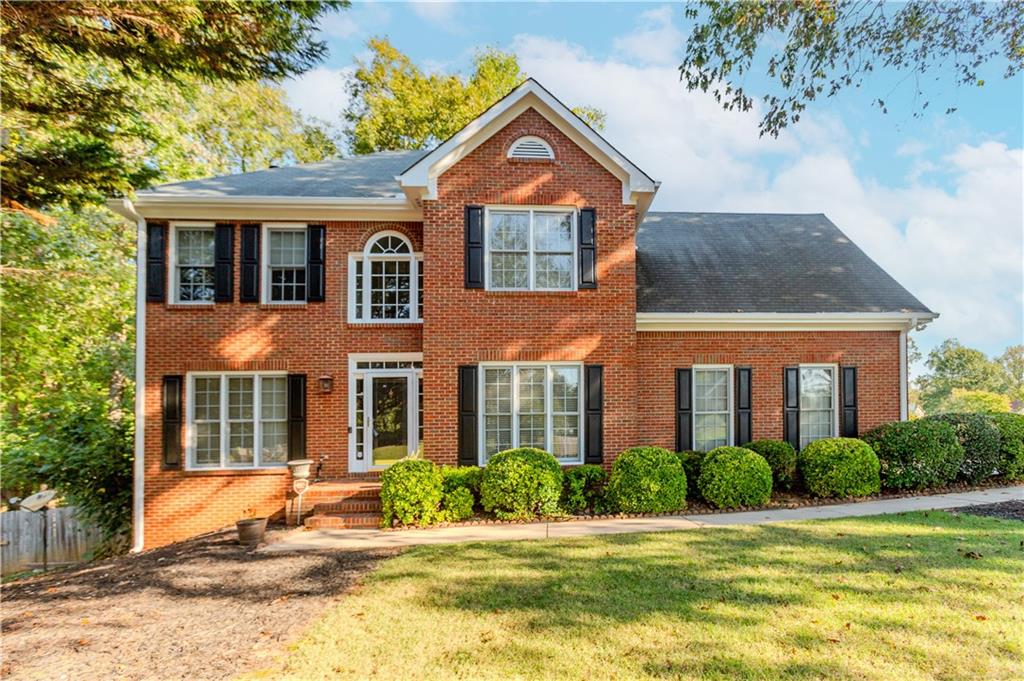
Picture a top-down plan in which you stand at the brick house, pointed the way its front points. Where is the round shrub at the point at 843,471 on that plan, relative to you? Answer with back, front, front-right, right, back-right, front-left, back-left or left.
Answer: left

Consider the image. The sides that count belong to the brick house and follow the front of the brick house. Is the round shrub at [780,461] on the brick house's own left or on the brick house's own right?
on the brick house's own left

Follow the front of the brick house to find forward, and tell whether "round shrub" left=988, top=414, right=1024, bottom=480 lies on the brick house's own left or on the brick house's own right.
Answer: on the brick house's own left

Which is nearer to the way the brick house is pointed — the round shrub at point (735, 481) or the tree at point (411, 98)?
the round shrub

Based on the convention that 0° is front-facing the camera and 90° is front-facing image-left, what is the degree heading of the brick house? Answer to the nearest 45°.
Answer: approximately 0°

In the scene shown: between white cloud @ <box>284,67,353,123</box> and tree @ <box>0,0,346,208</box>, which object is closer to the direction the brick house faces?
the tree

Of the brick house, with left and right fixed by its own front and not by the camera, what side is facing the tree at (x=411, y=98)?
back

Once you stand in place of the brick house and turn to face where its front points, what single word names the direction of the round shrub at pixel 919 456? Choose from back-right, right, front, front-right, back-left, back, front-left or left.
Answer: left

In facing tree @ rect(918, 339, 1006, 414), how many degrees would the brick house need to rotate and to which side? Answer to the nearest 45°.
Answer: approximately 135° to its left

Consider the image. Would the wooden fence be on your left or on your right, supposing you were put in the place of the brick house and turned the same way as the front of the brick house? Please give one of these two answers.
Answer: on your right

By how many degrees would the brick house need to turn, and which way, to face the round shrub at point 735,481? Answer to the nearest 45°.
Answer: approximately 90° to its left
